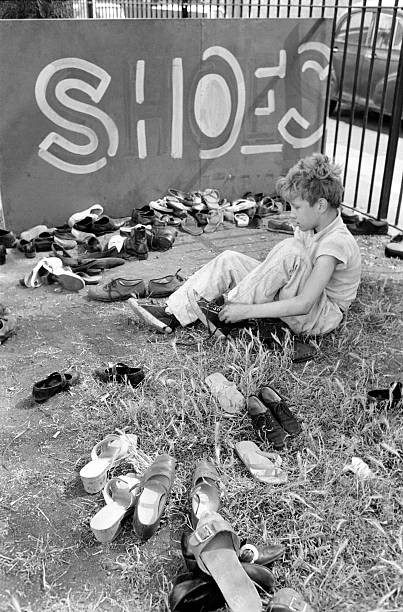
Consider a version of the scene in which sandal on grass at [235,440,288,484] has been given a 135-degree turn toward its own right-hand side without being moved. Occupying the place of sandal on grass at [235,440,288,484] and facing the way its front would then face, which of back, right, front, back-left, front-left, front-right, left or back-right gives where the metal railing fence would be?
right

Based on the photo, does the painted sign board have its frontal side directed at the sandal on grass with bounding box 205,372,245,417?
yes

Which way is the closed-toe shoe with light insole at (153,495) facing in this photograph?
away from the camera

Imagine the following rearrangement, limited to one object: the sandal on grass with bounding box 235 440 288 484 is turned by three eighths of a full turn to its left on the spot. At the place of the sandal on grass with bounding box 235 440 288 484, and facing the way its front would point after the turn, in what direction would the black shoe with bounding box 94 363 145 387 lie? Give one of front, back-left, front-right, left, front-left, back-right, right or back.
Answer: front-left

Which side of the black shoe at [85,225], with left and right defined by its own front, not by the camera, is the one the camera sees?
left

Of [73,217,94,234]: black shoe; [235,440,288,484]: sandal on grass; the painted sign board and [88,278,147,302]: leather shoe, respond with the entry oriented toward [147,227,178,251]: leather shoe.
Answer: the painted sign board

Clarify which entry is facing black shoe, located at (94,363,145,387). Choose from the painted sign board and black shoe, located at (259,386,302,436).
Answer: the painted sign board

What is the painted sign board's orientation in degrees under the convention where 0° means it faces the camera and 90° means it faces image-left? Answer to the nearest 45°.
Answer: approximately 0°
